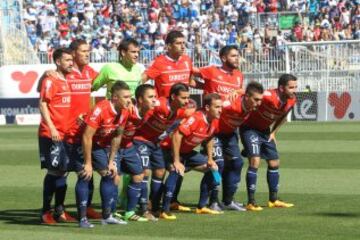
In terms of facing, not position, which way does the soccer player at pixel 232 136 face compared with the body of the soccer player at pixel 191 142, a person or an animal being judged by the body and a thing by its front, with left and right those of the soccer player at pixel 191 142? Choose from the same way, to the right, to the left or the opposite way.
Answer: the same way

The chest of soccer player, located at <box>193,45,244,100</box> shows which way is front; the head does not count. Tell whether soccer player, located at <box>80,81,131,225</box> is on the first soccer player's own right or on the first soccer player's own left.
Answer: on the first soccer player's own right

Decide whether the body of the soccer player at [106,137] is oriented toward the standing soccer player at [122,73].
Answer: no

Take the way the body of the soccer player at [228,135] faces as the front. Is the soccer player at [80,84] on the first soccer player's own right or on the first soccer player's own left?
on the first soccer player's own right

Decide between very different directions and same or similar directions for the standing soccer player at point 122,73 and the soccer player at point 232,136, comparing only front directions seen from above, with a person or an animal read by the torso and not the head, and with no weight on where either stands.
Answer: same or similar directions

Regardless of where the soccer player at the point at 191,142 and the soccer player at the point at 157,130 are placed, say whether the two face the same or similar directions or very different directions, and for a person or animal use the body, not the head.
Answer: same or similar directions

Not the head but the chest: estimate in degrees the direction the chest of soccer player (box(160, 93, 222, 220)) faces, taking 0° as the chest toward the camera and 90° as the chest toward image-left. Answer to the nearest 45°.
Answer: approximately 315°

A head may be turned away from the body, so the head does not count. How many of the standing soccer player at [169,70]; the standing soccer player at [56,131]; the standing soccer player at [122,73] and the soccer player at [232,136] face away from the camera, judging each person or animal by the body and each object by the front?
0

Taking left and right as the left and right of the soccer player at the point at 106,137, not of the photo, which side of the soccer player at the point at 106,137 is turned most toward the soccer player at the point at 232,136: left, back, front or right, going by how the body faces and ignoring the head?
left

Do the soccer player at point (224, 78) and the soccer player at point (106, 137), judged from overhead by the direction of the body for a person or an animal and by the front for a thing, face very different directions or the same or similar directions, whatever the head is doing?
same or similar directions

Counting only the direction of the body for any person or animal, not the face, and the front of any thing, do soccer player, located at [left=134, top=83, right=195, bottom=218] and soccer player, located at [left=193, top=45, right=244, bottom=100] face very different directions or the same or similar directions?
same or similar directions

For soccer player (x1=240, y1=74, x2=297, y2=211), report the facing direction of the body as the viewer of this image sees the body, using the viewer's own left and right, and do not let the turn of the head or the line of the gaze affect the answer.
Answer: facing the viewer and to the right of the viewer

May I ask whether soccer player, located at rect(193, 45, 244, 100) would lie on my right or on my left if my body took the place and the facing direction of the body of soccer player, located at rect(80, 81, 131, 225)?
on my left

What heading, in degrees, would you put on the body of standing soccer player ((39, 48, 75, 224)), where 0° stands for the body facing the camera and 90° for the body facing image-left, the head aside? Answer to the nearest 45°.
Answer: approximately 315°

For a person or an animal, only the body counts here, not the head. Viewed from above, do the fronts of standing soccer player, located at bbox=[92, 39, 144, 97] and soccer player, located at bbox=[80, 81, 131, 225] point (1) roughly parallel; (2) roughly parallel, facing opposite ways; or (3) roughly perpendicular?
roughly parallel
